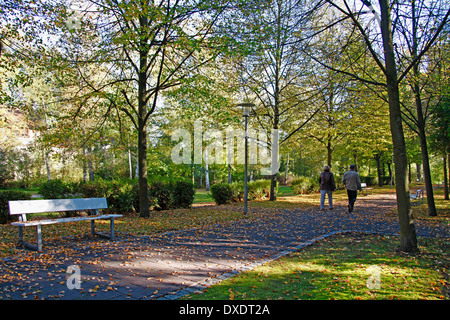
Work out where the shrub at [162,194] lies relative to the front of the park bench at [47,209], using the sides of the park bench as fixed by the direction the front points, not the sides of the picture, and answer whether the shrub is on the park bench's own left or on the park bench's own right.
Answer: on the park bench's own left

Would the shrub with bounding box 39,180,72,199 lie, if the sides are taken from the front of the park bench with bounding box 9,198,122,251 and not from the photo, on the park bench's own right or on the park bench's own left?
on the park bench's own left

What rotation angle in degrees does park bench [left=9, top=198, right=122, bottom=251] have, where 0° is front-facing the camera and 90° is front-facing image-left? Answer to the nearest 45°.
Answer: approximately 315°

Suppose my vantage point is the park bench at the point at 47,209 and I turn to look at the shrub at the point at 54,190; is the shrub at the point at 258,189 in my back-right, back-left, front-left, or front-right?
front-right

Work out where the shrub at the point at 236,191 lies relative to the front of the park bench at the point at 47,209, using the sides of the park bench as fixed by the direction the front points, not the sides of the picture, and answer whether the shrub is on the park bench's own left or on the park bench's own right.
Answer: on the park bench's own left

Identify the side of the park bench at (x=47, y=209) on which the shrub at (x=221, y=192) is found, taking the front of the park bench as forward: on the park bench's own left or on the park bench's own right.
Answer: on the park bench's own left

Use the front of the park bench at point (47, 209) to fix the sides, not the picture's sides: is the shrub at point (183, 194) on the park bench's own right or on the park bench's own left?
on the park bench's own left

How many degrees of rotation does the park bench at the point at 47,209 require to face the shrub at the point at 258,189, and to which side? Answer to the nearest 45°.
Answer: approximately 90° to its left

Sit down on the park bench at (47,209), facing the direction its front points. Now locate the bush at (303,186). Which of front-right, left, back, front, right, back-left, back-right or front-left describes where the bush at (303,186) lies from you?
left

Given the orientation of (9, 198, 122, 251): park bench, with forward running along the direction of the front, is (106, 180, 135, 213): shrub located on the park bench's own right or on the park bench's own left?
on the park bench's own left

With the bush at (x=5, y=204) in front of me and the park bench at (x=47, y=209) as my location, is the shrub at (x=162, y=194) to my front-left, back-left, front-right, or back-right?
front-right
